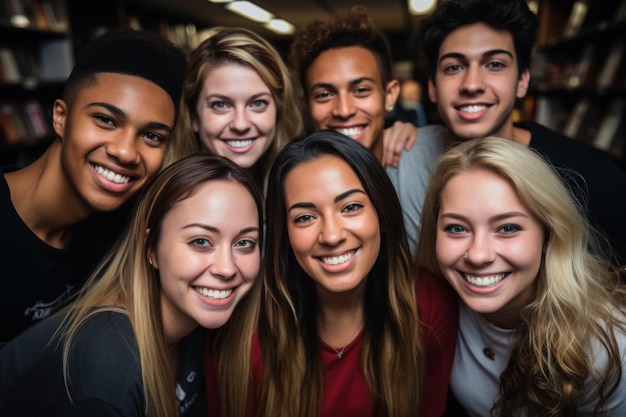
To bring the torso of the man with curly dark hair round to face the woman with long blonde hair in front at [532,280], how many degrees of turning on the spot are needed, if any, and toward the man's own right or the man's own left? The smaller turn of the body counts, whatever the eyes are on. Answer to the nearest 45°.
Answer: approximately 90° to the man's own left

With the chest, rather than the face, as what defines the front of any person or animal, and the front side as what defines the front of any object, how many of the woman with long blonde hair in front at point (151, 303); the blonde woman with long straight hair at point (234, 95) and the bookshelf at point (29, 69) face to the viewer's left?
0

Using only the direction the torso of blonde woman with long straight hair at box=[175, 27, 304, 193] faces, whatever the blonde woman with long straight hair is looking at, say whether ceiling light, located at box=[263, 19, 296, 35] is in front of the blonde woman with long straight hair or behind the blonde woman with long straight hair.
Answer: behind

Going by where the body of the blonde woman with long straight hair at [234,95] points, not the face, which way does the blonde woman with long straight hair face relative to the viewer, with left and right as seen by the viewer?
facing the viewer

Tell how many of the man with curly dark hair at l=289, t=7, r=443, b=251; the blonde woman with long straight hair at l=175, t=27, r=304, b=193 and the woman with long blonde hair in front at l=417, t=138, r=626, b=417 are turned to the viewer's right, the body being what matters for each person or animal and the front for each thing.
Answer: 0

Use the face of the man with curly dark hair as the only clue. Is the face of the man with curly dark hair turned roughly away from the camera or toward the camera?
toward the camera

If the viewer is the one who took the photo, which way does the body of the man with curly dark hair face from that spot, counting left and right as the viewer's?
facing the viewer and to the left of the viewer

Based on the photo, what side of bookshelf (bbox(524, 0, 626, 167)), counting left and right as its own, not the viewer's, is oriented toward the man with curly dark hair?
front

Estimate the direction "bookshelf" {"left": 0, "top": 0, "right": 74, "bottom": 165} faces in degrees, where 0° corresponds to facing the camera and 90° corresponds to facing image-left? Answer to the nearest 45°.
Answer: approximately 315°

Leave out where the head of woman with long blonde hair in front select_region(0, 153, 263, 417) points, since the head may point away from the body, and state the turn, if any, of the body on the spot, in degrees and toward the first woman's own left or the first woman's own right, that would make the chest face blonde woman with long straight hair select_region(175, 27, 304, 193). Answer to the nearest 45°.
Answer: approximately 90° to the first woman's own left

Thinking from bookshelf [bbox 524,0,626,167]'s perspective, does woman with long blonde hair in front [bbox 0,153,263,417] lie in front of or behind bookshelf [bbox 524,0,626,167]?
in front

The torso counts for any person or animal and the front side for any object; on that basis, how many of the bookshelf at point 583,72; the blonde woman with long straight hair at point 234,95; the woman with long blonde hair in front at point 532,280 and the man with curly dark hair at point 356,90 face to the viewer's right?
0

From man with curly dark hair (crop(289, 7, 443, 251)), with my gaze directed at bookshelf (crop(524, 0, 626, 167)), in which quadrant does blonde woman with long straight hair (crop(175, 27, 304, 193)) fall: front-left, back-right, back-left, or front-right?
back-left

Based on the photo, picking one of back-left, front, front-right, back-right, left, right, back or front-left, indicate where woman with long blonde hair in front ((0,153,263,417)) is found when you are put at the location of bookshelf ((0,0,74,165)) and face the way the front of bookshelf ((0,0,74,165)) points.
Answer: front-right

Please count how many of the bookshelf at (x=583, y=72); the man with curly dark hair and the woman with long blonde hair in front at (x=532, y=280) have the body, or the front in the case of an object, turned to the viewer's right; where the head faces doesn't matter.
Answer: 0

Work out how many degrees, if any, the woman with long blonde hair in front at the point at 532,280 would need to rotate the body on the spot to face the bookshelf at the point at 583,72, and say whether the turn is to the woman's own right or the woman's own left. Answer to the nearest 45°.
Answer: approximately 135° to the woman's own right
